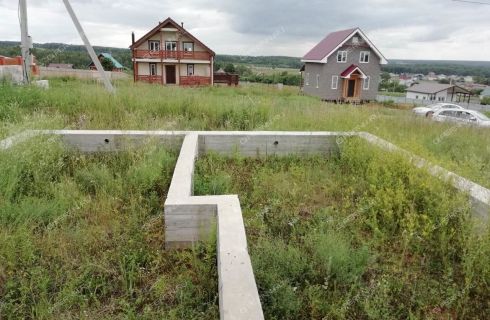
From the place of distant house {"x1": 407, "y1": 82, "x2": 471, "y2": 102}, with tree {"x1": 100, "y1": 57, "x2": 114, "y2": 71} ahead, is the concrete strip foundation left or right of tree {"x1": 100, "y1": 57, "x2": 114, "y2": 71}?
left

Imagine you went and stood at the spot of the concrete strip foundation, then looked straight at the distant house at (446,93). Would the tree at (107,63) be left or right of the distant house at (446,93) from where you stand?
left

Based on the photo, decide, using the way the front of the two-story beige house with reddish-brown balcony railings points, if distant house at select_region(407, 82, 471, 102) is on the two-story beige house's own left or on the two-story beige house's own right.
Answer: on the two-story beige house's own left

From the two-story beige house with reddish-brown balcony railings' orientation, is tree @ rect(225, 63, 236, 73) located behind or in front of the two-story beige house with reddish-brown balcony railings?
behind

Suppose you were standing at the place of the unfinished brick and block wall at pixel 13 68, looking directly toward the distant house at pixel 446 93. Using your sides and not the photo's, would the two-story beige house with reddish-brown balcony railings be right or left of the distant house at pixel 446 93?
right

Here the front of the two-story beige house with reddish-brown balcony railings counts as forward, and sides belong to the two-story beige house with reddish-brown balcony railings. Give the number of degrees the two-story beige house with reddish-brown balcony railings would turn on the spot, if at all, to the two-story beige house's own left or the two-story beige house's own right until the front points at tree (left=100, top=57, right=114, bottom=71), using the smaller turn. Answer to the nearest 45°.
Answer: approximately 135° to the two-story beige house's own right

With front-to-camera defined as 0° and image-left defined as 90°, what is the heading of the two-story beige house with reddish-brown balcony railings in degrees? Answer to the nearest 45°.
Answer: approximately 0°
